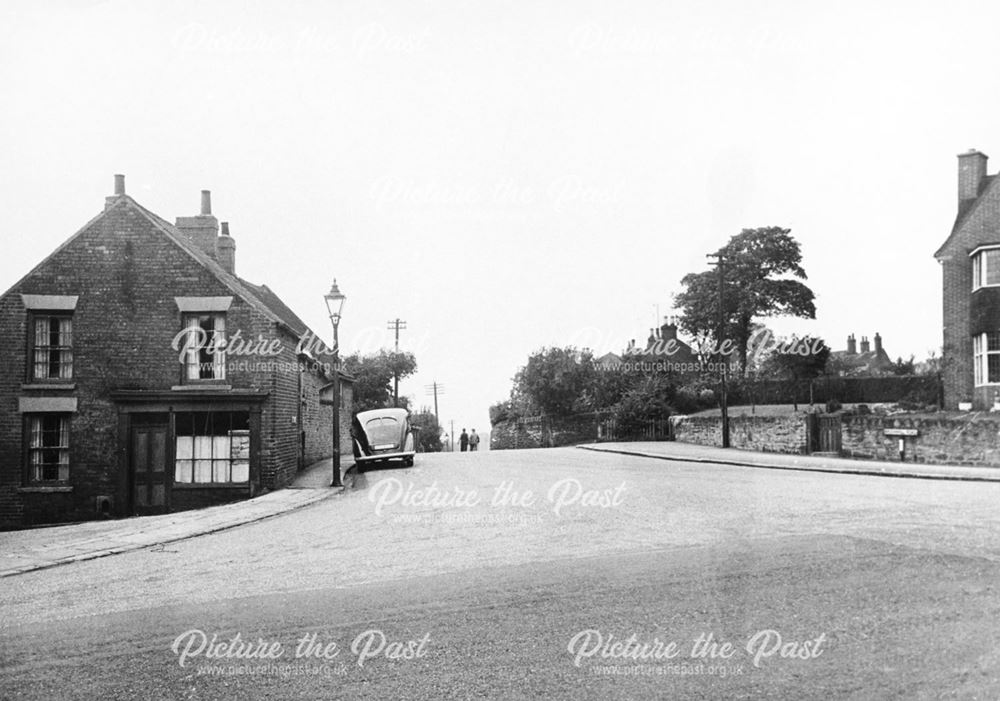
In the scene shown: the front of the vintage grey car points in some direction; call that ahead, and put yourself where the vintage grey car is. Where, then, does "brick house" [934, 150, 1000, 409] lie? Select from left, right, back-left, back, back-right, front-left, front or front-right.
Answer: right

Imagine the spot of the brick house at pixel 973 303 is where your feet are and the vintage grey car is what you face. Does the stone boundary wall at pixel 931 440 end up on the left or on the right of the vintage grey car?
left

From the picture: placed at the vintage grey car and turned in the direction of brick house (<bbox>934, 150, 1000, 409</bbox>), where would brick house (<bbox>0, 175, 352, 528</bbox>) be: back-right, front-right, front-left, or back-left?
back-right

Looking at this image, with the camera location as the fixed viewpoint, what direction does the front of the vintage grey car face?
facing away from the viewer

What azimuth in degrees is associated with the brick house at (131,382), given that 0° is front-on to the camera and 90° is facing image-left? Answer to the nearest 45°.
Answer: approximately 0°

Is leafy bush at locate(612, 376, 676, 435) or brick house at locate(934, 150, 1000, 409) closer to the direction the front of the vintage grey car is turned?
the leafy bush

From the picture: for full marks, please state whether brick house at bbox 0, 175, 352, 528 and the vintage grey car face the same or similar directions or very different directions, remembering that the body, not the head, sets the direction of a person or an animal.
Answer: very different directions

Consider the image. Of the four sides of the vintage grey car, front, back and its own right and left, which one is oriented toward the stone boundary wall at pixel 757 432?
right

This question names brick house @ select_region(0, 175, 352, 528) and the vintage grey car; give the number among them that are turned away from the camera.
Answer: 1

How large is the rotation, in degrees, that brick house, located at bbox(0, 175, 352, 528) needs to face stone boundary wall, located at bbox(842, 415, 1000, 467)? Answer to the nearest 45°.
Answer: approximately 90° to its left

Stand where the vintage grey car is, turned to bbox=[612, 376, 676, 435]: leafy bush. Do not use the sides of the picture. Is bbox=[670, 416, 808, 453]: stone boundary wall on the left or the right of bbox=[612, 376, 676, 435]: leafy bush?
right
